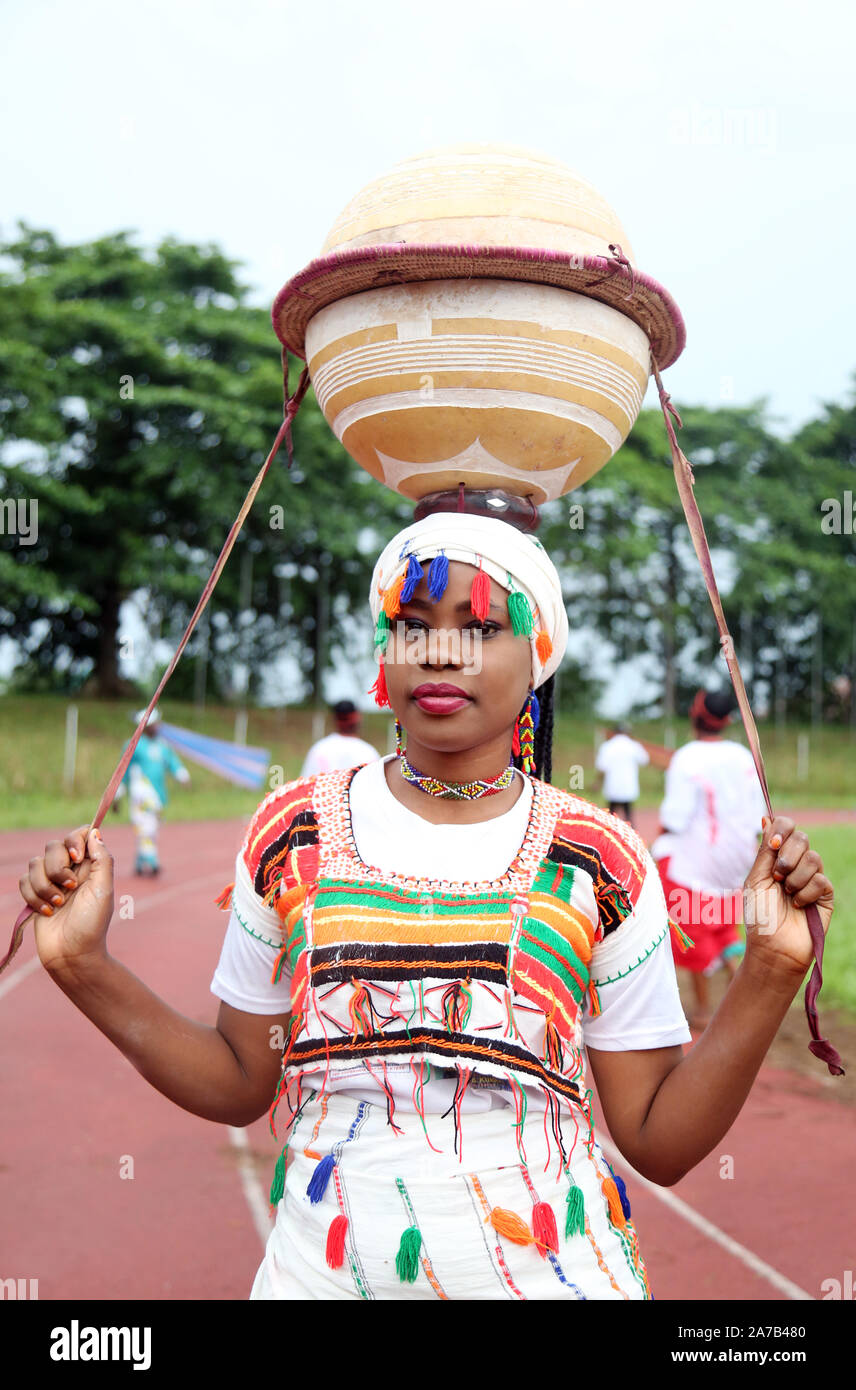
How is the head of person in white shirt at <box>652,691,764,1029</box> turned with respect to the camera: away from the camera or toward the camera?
away from the camera

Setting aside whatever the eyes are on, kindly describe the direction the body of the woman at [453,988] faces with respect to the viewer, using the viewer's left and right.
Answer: facing the viewer

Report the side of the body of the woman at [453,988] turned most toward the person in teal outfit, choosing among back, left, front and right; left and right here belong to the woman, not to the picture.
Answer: back

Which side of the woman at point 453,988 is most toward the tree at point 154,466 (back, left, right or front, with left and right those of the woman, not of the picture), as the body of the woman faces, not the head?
back
